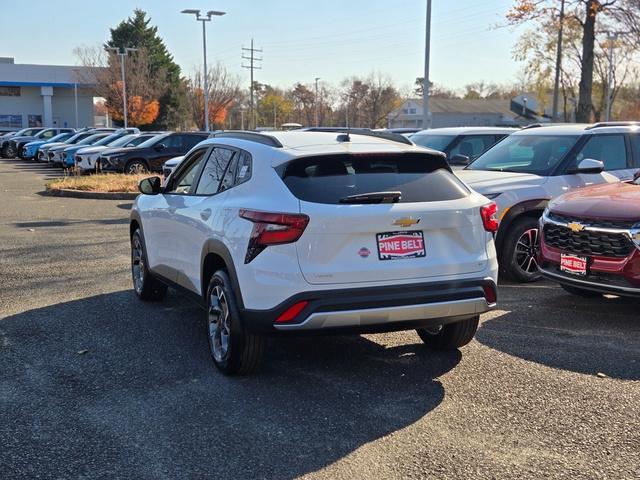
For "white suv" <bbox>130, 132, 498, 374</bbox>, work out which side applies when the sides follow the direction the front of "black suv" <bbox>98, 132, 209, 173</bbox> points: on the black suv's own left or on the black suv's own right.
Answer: on the black suv's own left

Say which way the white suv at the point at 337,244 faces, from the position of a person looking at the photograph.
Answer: facing away from the viewer and to the left of the viewer

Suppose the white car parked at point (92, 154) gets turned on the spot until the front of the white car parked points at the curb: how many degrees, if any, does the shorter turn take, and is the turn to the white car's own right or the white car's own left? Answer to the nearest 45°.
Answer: approximately 45° to the white car's own left

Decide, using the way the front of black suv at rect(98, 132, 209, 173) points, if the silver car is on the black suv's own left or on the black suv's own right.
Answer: on the black suv's own left

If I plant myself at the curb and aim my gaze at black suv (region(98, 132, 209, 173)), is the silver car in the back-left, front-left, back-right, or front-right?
back-right

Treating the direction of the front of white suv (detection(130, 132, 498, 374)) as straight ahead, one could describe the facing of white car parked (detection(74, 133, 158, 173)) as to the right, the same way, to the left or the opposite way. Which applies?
to the left

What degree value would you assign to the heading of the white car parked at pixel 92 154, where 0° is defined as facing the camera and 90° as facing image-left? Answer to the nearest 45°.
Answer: approximately 45°

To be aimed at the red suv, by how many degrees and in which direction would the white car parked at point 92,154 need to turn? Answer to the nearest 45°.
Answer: approximately 45° to its left

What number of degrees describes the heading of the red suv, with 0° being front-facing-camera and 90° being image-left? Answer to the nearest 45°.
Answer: approximately 45°

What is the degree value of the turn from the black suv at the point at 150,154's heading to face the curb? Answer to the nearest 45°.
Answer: approximately 45° to its left
